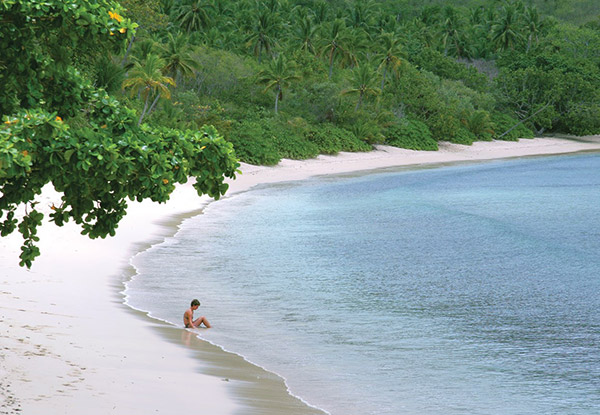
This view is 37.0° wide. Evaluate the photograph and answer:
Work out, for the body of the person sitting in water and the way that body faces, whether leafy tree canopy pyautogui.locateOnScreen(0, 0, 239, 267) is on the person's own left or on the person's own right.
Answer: on the person's own right

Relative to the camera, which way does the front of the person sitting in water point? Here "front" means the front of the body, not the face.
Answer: to the viewer's right
